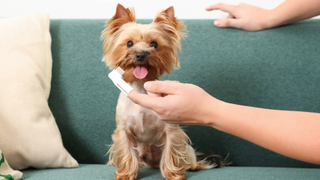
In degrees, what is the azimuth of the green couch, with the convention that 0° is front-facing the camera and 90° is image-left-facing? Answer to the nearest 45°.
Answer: approximately 0°
